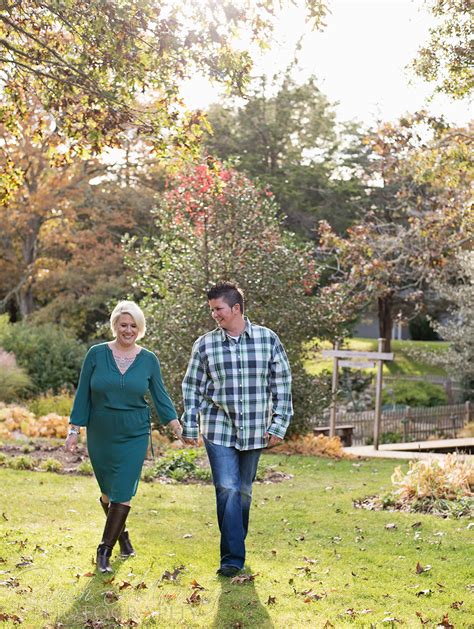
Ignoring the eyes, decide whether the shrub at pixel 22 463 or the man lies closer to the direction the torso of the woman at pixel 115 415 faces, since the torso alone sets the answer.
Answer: the man

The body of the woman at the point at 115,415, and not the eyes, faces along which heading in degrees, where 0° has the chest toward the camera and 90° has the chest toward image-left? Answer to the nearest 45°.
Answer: approximately 0°

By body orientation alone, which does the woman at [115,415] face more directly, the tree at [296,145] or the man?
the man

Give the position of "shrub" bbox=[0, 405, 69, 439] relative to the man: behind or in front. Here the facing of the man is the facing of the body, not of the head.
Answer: behind

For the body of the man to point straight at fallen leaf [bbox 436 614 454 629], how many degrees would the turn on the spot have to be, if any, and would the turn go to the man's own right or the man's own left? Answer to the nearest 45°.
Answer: approximately 45° to the man's own left

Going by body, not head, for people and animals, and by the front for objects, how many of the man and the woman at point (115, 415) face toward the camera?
2

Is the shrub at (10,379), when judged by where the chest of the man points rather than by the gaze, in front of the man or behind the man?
behind

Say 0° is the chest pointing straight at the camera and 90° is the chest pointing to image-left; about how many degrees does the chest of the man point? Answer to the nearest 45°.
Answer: approximately 0°

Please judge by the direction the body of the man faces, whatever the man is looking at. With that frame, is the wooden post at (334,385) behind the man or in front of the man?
behind

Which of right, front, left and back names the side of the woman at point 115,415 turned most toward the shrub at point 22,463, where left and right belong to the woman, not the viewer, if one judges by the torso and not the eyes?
back

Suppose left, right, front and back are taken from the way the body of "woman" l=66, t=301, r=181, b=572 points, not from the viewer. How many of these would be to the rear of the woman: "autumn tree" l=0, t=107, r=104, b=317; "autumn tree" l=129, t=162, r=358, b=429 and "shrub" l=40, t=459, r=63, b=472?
3
